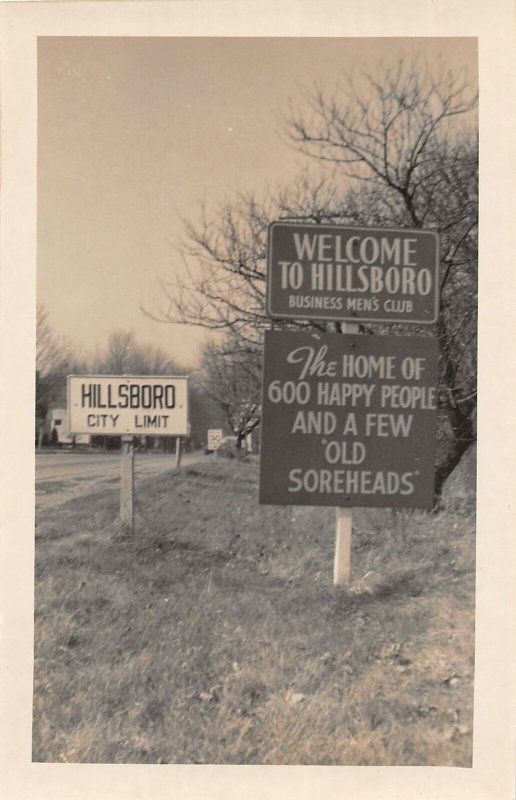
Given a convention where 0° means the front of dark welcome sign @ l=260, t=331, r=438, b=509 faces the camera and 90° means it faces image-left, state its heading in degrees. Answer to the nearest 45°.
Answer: approximately 0°

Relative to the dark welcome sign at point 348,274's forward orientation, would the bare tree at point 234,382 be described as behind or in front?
behind

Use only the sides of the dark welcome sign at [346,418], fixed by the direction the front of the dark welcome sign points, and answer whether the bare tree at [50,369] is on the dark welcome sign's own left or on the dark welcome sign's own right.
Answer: on the dark welcome sign's own right

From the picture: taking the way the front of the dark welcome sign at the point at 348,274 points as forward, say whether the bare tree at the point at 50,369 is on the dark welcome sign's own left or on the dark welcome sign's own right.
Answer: on the dark welcome sign's own right

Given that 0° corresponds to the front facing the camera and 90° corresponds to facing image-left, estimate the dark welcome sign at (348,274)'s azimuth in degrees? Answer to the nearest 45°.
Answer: approximately 0°
